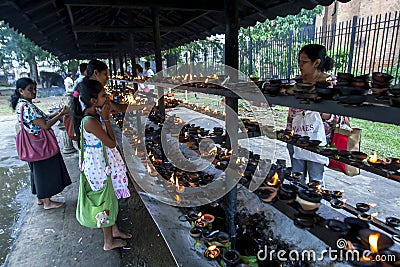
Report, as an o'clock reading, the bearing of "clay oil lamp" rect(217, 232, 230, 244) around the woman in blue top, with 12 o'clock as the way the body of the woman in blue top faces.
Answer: The clay oil lamp is roughly at 2 o'clock from the woman in blue top.

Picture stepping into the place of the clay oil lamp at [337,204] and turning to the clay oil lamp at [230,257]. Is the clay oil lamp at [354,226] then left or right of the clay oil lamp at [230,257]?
left

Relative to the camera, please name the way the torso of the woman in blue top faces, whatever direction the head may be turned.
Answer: to the viewer's right

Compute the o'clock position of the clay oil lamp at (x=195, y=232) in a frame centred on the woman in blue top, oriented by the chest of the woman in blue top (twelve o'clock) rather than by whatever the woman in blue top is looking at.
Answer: The clay oil lamp is roughly at 2 o'clock from the woman in blue top.

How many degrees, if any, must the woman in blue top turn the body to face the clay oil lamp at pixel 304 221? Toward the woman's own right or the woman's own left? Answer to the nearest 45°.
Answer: approximately 45° to the woman's own right

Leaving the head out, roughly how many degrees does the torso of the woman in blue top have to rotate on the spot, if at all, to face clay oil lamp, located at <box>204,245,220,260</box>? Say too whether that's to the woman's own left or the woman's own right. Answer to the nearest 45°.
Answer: approximately 90° to the woman's own right

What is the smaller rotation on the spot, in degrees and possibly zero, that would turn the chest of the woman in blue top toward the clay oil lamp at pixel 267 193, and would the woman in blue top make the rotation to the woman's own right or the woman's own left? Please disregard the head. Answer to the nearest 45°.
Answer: approximately 45° to the woman's own right

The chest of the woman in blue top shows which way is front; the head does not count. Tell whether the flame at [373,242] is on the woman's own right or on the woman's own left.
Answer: on the woman's own right

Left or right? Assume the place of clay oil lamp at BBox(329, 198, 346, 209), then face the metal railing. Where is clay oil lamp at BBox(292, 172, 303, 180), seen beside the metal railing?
left
